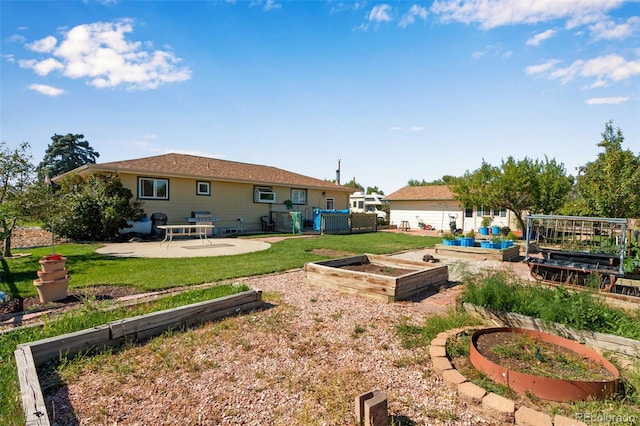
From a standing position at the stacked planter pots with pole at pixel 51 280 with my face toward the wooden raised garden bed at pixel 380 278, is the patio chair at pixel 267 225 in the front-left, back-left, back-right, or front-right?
front-left

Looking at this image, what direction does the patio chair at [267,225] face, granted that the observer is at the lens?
facing the viewer and to the right of the viewer

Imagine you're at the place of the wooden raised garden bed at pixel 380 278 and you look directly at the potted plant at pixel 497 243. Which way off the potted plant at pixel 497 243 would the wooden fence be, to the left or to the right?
left

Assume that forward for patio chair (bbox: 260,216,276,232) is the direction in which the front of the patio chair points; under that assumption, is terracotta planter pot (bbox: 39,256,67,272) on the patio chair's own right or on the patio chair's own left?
on the patio chair's own right

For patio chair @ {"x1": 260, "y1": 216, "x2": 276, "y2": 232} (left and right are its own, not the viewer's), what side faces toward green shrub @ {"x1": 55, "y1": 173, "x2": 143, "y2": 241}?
right

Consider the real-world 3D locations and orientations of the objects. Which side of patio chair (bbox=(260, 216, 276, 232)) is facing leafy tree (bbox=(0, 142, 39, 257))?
right

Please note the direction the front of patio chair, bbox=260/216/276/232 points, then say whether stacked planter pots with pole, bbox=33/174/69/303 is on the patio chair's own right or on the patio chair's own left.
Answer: on the patio chair's own right

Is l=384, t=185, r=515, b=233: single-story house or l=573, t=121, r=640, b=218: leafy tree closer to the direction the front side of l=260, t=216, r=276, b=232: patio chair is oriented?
the leafy tree

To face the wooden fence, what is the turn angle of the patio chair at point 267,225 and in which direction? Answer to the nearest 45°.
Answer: approximately 45° to its left

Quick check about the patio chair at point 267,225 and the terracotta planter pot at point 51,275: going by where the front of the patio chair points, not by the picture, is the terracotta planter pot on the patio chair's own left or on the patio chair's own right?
on the patio chair's own right
